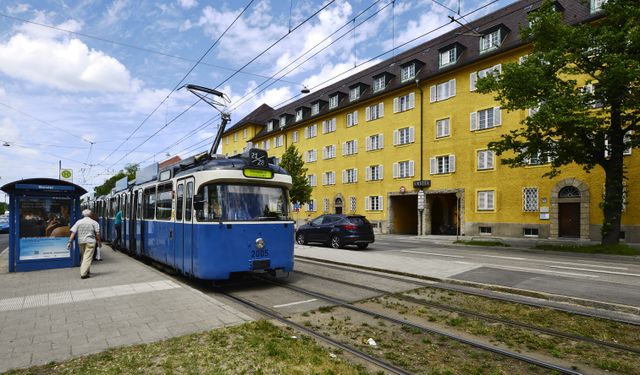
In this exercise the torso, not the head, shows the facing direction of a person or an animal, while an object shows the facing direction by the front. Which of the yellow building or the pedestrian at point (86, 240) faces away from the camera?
the pedestrian

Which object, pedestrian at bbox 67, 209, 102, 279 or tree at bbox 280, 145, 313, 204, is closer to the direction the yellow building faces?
the pedestrian

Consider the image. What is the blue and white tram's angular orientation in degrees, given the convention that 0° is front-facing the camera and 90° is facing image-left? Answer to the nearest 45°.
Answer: approximately 315°

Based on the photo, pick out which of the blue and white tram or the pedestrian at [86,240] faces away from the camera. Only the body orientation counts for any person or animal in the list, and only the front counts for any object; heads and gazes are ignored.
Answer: the pedestrian

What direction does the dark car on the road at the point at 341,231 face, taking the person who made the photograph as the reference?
facing away from the viewer and to the left of the viewer

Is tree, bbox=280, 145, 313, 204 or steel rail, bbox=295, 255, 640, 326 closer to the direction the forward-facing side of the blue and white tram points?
the steel rail

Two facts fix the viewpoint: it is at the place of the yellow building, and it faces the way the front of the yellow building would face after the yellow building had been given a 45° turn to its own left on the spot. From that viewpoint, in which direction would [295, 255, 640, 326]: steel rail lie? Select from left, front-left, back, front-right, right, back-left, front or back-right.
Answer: front

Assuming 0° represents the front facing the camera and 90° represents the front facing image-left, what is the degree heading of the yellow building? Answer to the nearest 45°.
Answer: approximately 45°

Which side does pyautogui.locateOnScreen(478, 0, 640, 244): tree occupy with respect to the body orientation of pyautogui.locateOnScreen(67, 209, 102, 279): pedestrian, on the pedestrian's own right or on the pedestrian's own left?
on the pedestrian's own right
